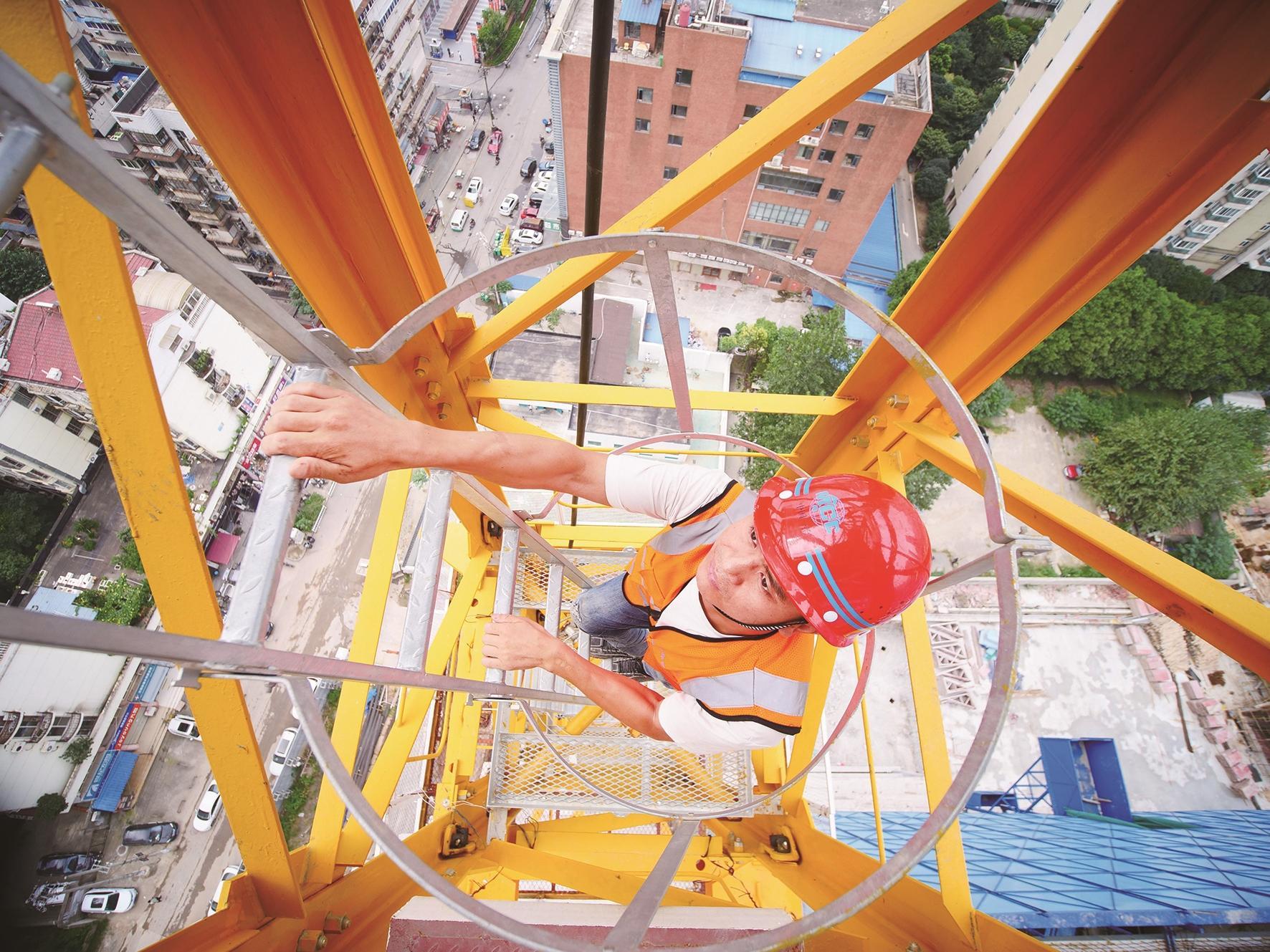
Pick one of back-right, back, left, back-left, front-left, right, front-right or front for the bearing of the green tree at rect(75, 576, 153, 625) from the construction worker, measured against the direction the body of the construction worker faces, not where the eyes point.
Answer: front-right

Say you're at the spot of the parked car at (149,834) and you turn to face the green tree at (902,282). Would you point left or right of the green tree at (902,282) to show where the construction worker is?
right

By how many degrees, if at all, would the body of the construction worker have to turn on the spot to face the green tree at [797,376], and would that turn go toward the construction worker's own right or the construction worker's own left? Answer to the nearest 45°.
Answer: approximately 135° to the construction worker's own right

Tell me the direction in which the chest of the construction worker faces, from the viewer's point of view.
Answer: to the viewer's left
